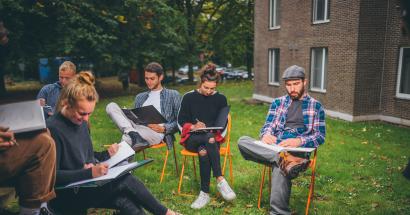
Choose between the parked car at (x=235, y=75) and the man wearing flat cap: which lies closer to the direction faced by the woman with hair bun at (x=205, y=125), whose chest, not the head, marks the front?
the man wearing flat cap

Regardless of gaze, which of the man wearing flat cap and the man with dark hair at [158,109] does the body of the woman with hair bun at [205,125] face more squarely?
the man wearing flat cap

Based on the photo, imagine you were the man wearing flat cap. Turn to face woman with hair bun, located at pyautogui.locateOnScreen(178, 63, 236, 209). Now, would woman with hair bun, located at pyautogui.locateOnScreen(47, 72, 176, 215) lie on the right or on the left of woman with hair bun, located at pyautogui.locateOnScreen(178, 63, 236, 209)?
left

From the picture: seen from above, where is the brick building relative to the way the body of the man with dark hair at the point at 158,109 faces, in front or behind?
behind

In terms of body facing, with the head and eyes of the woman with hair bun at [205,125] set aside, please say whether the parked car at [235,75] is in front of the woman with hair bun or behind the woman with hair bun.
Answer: behind

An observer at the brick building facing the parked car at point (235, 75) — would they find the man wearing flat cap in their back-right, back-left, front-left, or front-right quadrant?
back-left

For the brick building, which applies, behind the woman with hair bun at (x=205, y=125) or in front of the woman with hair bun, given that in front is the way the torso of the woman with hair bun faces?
behind

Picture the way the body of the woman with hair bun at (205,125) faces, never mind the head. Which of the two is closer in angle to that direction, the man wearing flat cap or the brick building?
the man wearing flat cap
